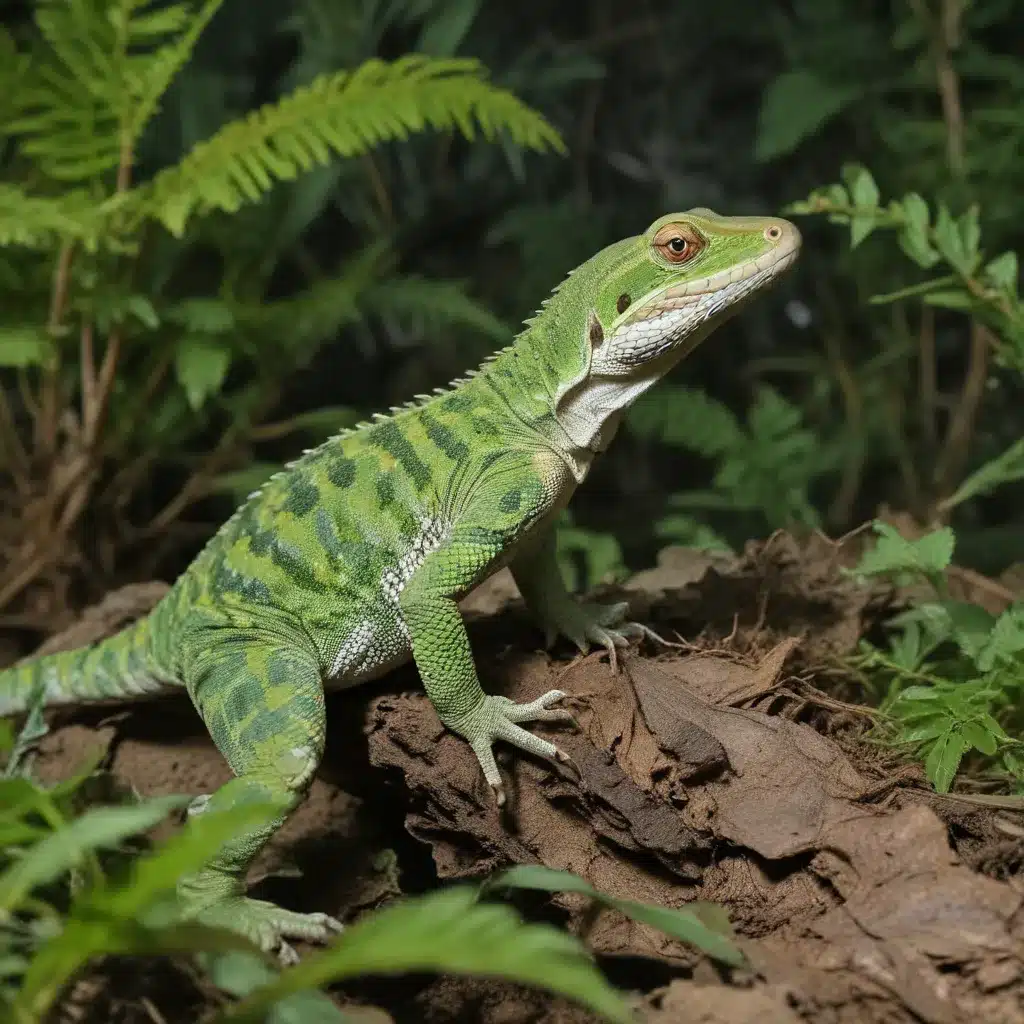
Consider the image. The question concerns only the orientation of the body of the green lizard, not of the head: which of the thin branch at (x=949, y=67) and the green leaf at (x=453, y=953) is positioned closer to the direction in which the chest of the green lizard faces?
the thin branch

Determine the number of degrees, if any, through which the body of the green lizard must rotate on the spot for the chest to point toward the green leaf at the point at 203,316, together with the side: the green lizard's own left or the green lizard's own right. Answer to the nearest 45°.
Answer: approximately 90° to the green lizard's own left

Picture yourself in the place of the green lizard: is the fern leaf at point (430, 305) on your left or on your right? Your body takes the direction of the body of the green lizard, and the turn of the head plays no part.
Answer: on your left

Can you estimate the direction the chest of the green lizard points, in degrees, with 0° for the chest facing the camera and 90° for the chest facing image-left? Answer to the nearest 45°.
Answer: approximately 270°

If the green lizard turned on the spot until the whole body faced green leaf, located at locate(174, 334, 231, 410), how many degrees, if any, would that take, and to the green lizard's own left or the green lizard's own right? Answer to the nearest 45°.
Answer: approximately 90° to the green lizard's own left

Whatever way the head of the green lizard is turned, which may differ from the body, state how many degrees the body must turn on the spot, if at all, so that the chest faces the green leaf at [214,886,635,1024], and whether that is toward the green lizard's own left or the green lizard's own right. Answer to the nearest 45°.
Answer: approximately 90° to the green lizard's own right

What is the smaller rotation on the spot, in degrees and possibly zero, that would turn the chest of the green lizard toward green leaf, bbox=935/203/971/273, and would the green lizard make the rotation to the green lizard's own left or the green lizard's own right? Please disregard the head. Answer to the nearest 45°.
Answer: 0° — it already faces it

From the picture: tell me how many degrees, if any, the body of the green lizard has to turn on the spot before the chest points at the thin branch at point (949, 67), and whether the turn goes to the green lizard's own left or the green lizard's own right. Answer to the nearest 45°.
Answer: approximately 45° to the green lizard's own left

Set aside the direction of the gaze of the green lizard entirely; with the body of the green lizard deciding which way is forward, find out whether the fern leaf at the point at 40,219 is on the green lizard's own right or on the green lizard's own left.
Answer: on the green lizard's own left
